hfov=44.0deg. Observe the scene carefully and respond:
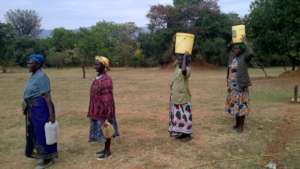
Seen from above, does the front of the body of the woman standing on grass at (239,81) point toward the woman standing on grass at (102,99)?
yes

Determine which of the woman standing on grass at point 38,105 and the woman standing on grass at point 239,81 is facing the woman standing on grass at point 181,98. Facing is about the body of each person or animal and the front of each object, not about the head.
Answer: the woman standing on grass at point 239,81

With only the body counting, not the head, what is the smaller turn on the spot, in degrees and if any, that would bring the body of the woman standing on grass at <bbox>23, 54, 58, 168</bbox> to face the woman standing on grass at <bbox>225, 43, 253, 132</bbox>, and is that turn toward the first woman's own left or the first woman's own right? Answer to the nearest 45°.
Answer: approximately 180°

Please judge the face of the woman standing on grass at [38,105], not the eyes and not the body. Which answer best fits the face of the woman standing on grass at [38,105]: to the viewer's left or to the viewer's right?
to the viewer's left

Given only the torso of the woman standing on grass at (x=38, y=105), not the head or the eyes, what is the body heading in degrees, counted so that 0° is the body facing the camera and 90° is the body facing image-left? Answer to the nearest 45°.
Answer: approximately 90°

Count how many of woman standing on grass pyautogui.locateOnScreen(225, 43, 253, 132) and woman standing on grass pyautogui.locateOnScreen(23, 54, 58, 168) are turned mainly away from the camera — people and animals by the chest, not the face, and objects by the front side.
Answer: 0

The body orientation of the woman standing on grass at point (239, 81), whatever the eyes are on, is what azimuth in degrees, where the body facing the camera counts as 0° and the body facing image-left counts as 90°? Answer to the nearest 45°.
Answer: approximately 45°

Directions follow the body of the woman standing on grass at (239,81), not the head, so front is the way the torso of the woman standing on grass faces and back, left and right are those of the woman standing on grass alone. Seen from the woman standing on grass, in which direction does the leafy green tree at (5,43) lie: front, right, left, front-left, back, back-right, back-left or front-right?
right

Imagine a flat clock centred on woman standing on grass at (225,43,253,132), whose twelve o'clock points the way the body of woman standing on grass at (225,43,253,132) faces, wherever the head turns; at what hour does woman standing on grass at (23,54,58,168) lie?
woman standing on grass at (23,54,58,168) is roughly at 12 o'clock from woman standing on grass at (225,43,253,132).

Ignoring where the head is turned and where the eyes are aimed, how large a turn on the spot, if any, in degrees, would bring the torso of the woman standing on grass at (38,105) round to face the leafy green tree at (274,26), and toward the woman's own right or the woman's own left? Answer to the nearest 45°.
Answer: approximately 135° to the woman's own right

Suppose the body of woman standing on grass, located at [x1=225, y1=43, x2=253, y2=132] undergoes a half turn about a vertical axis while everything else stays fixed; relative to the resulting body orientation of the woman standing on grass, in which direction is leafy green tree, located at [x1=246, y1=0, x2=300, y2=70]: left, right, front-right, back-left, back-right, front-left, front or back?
front-left

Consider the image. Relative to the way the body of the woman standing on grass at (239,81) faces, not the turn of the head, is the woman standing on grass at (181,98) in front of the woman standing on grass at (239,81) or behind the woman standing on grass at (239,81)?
in front

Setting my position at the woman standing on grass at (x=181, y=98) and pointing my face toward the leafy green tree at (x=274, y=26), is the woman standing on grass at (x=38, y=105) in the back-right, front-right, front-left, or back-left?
back-left
